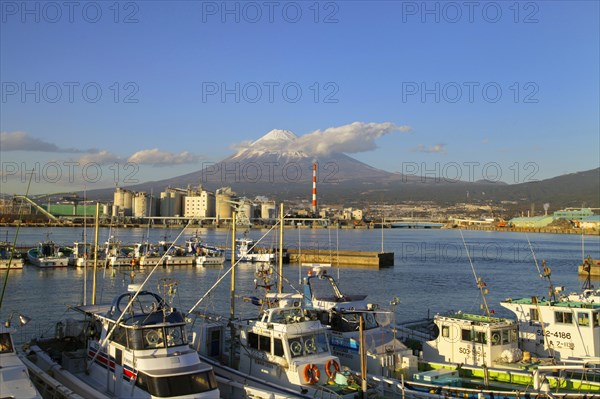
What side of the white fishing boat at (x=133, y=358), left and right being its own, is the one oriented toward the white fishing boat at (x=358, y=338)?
left

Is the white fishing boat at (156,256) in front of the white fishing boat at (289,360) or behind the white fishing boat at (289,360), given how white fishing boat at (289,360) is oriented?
behind

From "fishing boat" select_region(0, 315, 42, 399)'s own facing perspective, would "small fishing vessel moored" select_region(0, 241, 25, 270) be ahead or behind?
behind

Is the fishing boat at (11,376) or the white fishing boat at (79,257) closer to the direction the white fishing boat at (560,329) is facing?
the fishing boat
